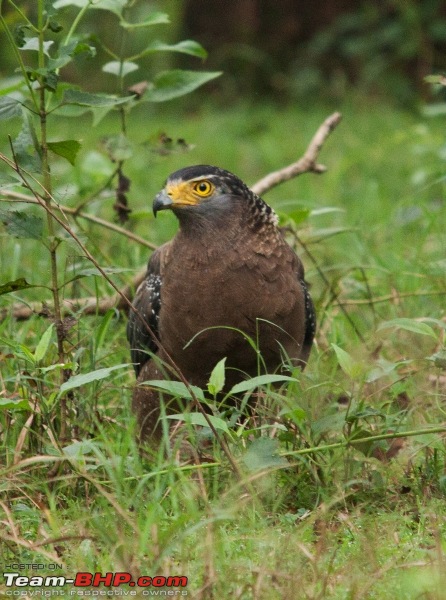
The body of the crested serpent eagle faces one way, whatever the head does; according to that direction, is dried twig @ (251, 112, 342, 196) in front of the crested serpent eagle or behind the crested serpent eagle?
behind

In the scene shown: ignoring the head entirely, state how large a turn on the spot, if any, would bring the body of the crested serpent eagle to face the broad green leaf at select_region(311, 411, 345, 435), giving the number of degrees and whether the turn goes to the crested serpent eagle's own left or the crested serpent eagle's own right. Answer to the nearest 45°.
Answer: approximately 45° to the crested serpent eagle's own left

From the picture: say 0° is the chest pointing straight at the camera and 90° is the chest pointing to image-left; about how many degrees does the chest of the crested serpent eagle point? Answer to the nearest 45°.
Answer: approximately 0°

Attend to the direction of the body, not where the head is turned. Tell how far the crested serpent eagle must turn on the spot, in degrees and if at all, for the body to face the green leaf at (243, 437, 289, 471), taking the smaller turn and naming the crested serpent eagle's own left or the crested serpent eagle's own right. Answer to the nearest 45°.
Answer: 0° — it already faces it
